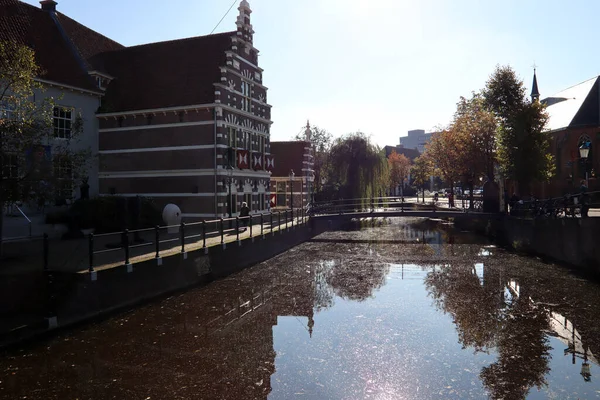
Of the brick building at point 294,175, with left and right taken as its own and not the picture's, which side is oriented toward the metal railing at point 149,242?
right

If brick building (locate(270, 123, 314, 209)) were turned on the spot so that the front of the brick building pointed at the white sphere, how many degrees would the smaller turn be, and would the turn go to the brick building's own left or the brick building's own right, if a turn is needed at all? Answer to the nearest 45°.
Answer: approximately 90° to the brick building's own right

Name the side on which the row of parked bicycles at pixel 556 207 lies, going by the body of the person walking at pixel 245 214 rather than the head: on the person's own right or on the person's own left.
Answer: on the person's own left

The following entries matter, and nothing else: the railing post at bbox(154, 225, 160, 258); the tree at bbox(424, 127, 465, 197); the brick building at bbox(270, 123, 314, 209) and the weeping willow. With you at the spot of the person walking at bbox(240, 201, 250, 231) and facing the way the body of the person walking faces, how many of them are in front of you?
1

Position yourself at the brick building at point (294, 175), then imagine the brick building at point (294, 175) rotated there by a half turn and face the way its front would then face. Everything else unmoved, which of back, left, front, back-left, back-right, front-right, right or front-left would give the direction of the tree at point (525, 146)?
back-left

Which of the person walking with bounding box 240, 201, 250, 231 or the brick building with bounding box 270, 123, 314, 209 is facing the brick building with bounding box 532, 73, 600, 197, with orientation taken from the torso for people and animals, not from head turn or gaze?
the brick building with bounding box 270, 123, 314, 209

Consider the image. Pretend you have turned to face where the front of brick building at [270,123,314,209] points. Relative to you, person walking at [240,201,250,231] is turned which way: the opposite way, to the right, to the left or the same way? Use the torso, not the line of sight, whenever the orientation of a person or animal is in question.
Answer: to the right

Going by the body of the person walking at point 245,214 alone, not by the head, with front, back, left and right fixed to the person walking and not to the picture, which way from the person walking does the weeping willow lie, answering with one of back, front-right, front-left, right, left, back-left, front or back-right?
back-left

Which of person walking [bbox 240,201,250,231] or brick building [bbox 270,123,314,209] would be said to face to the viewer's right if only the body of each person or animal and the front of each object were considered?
the brick building

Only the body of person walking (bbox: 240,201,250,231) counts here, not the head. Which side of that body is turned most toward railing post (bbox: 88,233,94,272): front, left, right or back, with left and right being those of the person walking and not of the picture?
front

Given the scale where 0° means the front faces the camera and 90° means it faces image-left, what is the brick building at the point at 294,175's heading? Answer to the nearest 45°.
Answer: approximately 270°

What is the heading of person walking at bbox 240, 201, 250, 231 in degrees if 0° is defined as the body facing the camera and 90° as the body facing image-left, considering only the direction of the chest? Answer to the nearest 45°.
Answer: approximately 0°

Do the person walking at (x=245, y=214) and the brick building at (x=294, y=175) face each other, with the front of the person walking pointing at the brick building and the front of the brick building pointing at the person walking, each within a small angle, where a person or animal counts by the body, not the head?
no
